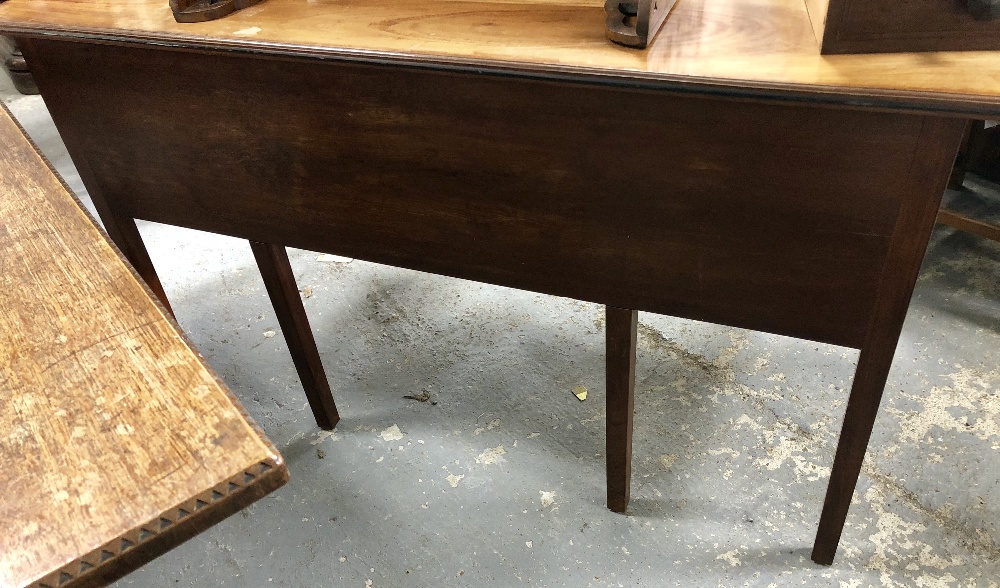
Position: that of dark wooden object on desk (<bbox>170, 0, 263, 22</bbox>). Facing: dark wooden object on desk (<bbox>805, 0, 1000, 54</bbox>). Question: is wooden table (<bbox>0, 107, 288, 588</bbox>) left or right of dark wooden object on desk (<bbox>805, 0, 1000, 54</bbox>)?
right

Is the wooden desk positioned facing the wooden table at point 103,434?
no

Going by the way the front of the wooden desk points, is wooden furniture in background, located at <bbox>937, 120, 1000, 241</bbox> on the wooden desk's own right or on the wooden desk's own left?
on the wooden desk's own right

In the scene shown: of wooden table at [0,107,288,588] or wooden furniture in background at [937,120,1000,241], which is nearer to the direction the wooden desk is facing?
the wooden furniture in background

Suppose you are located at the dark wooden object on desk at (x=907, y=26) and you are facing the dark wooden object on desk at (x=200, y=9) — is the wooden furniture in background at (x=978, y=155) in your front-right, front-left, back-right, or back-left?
back-right

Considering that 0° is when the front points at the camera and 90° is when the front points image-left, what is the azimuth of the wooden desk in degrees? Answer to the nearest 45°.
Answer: approximately 180°
